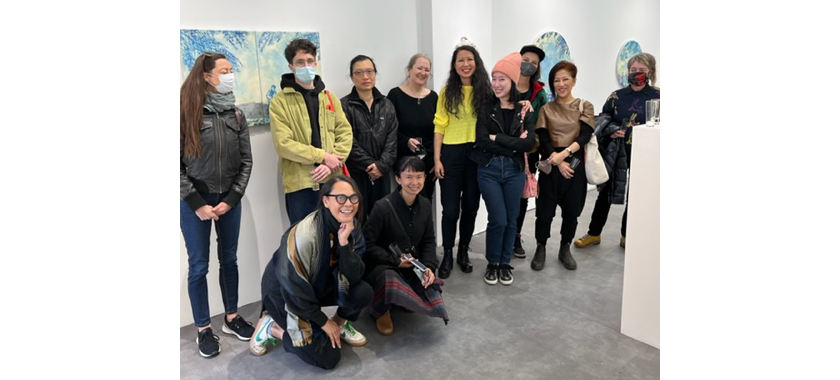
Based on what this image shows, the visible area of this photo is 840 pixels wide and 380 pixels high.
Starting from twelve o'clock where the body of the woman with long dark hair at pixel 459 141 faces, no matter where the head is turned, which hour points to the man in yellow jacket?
The man in yellow jacket is roughly at 2 o'clock from the woman with long dark hair.

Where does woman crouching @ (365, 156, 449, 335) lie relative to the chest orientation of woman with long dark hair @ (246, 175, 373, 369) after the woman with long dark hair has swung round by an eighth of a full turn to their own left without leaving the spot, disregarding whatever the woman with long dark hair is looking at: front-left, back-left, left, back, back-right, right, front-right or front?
front-left

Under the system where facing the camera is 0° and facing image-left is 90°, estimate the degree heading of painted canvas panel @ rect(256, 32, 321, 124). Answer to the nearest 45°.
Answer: approximately 0°

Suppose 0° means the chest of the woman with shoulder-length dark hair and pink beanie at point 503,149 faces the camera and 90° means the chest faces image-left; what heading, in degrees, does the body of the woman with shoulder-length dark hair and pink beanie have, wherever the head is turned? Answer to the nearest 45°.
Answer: approximately 0°

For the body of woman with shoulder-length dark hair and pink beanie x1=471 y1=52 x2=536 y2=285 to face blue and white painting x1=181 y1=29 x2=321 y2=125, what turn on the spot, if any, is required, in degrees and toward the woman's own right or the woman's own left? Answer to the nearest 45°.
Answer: approximately 90° to the woman's own right

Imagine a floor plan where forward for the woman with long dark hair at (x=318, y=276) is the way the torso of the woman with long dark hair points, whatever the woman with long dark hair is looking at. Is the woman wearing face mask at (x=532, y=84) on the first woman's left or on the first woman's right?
on the first woman's left
